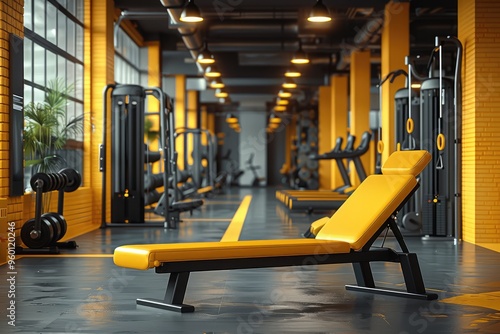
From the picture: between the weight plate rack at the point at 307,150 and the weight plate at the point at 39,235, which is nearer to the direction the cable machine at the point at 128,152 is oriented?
the weight plate rack

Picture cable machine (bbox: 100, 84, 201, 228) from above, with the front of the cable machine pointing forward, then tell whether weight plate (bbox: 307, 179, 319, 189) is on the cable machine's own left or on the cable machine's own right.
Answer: on the cable machine's own left

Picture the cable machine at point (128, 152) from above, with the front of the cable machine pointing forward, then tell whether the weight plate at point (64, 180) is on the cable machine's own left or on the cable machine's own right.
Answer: on the cable machine's own right

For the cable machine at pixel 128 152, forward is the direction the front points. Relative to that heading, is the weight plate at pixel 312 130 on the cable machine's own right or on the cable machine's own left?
on the cable machine's own left

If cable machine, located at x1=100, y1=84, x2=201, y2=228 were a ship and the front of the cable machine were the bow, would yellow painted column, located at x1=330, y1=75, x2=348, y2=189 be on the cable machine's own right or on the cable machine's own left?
on the cable machine's own left

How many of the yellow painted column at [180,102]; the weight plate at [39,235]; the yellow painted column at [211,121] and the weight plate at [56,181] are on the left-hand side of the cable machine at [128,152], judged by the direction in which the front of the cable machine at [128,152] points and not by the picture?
2

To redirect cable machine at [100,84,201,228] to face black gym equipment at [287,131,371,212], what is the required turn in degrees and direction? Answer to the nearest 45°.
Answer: approximately 45° to its left

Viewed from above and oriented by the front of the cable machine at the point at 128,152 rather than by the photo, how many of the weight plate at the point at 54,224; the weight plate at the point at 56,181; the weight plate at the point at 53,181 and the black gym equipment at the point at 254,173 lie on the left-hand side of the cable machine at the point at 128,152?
1

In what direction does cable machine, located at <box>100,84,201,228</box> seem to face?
to the viewer's right
